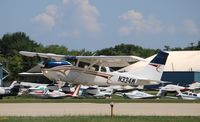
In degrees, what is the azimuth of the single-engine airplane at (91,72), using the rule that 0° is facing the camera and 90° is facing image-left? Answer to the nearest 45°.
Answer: approximately 45°
